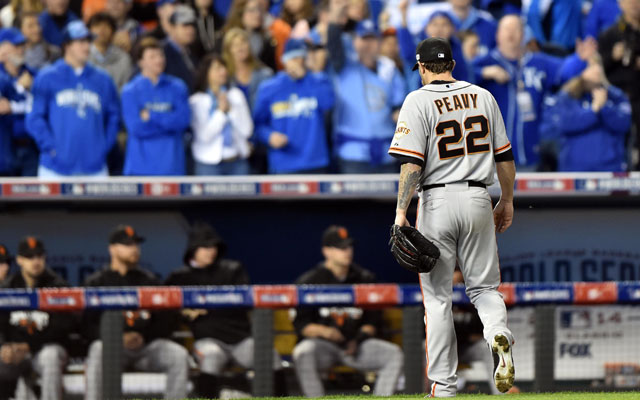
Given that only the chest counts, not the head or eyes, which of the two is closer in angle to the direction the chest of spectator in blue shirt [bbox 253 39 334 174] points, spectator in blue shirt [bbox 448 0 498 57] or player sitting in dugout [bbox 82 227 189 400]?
the player sitting in dugout

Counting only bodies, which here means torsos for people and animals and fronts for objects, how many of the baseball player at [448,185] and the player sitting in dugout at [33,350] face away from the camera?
1

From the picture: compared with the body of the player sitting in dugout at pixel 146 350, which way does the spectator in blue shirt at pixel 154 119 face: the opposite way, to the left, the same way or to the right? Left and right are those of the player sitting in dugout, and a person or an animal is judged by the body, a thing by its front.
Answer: the same way

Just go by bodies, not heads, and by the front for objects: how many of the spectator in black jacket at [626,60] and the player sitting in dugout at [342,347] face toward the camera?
2

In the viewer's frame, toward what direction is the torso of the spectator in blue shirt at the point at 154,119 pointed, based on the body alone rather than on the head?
toward the camera

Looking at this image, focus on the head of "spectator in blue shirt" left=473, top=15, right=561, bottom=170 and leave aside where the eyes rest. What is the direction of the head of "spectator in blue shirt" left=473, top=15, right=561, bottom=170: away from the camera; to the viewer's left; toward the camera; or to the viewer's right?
toward the camera

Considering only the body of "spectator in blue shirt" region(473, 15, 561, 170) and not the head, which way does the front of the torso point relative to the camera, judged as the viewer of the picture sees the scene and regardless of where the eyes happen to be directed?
toward the camera

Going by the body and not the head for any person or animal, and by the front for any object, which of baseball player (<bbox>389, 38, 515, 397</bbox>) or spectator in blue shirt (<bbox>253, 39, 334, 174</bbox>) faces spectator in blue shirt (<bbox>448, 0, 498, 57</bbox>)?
the baseball player

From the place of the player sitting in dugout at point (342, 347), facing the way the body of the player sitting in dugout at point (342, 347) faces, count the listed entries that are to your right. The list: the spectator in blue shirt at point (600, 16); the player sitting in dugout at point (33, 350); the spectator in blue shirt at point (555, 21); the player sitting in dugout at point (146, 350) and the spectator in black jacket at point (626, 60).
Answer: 2

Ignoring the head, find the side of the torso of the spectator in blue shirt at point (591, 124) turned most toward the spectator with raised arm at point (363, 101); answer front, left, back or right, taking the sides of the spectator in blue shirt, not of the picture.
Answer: right

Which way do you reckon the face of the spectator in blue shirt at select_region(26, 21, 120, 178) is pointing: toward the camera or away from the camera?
toward the camera

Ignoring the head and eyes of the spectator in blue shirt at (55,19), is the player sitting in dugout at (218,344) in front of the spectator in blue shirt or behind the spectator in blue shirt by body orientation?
in front

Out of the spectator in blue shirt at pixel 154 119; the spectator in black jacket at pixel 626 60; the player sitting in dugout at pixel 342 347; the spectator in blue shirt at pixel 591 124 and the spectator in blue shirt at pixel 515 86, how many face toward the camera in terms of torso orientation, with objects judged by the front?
5

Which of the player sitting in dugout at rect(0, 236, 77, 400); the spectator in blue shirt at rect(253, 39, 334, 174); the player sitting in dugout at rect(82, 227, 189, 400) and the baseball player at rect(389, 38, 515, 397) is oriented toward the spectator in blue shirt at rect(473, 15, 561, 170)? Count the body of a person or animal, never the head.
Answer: the baseball player

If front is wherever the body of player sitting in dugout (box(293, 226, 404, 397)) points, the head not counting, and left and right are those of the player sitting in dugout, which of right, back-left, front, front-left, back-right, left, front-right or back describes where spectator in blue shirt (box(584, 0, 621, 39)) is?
back-left

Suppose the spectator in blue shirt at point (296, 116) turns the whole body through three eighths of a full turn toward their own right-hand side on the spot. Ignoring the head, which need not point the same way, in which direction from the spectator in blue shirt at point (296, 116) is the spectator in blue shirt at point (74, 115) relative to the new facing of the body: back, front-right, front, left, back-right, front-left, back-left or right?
front-left

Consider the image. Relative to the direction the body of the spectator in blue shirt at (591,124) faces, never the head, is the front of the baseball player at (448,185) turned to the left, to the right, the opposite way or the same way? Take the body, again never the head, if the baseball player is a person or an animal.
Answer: the opposite way

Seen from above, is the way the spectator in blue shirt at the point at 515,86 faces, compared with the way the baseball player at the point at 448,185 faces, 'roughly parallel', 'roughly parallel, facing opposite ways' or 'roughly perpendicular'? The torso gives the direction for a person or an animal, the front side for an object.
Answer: roughly parallel, facing opposite ways

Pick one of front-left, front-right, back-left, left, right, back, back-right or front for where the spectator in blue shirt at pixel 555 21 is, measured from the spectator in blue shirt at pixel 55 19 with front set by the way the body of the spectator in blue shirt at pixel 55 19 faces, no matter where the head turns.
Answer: left

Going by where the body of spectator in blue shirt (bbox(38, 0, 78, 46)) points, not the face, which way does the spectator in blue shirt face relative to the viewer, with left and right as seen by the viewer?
facing the viewer

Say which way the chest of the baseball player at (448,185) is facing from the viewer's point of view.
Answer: away from the camera
